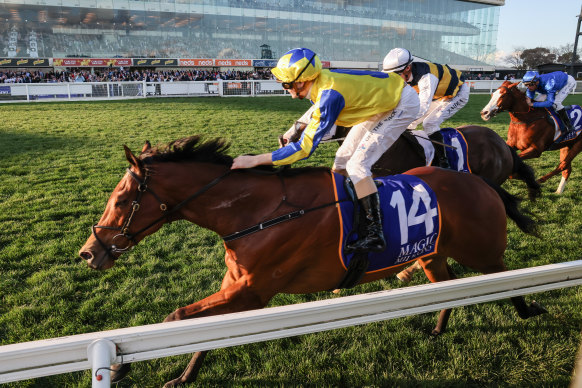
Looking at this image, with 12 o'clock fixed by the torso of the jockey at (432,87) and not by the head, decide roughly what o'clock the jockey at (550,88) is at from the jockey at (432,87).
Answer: the jockey at (550,88) is roughly at 4 o'clock from the jockey at (432,87).

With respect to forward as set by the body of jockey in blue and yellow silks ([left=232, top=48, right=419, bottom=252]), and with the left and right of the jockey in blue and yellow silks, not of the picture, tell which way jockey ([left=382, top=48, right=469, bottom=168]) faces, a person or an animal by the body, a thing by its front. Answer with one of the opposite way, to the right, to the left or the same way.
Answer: the same way

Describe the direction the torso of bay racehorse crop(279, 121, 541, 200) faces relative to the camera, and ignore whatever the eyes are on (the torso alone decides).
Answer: to the viewer's left

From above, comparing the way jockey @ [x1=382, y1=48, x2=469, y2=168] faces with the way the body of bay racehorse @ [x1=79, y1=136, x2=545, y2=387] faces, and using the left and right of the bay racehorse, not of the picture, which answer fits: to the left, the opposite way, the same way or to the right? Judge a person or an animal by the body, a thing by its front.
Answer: the same way

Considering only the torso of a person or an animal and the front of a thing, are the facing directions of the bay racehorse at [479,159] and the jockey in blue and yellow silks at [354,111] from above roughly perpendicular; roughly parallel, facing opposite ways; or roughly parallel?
roughly parallel

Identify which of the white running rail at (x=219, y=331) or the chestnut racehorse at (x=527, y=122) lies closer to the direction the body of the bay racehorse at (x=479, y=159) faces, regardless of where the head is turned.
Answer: the white running rail

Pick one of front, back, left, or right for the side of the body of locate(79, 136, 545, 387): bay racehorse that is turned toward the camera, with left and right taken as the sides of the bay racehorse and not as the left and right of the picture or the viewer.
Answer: left

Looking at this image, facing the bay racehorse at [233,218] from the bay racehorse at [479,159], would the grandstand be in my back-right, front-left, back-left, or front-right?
back-right

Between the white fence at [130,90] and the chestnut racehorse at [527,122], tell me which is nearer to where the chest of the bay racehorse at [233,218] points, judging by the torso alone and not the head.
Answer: the white fence

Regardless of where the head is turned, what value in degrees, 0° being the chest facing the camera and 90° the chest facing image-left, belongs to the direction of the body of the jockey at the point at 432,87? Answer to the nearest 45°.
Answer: approximately 90°

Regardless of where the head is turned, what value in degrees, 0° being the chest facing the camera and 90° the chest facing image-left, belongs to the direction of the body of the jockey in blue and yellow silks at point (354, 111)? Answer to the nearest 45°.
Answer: approximately 90°

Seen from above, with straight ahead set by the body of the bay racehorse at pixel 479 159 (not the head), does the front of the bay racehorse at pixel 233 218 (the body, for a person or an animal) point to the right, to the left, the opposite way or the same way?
the same way

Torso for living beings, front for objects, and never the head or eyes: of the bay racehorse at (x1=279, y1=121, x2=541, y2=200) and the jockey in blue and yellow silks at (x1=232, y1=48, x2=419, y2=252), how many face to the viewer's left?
2
